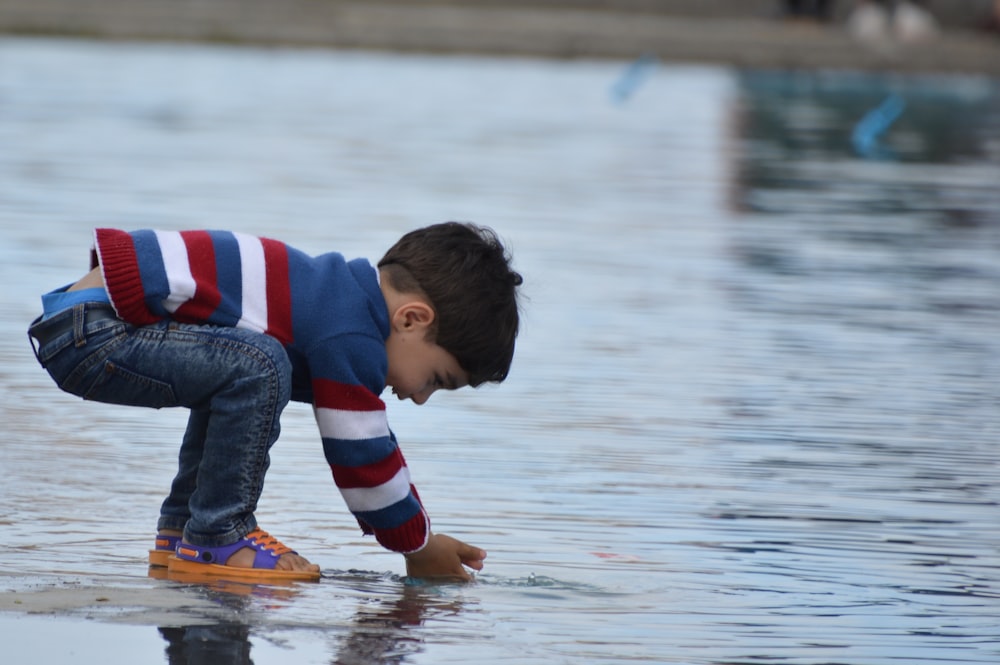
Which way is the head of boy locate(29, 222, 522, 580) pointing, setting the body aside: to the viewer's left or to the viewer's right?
to the viewer's right

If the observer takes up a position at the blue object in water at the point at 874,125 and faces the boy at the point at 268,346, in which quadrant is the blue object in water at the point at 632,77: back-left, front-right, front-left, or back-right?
back-right

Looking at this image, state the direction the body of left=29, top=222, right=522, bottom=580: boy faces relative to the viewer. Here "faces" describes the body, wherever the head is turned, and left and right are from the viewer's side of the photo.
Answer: facing to the right of the viewer
